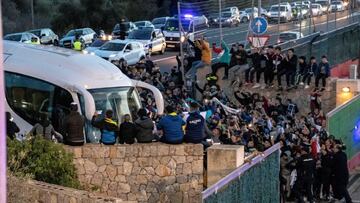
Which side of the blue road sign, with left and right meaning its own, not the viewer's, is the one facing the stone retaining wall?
front

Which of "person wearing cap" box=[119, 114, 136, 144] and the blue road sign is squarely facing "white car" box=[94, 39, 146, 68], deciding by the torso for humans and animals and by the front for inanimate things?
the person wearing cap

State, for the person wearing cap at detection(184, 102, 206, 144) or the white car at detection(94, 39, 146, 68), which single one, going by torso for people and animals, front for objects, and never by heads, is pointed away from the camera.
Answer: the person wearing cap

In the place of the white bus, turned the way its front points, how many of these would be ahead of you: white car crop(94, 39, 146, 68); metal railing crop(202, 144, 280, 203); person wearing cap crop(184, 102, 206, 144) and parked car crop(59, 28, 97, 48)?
2

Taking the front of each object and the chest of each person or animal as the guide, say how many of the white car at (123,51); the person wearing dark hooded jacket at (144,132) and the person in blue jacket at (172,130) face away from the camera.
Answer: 2

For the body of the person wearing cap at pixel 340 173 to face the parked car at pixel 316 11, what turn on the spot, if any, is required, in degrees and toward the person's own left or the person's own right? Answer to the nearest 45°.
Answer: approximately 90° to the person's own right

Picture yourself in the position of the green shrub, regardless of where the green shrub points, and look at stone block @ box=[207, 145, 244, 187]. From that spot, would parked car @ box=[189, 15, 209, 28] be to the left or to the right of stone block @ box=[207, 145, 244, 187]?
left

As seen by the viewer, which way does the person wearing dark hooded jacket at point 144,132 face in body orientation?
away from the camera

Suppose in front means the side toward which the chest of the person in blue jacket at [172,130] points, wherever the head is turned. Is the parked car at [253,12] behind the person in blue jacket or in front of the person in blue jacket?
in front

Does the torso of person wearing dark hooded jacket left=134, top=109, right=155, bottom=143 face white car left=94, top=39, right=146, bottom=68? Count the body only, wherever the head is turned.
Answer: yes

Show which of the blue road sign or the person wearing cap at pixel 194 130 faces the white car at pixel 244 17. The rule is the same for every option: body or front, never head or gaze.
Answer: the person wearing cap

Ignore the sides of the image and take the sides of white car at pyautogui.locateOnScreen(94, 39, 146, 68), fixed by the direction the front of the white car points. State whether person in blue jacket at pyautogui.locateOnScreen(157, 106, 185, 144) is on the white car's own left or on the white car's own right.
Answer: on the white car's own left

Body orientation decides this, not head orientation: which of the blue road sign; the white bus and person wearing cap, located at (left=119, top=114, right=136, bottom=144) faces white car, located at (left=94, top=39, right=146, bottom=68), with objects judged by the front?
the person wearing cap

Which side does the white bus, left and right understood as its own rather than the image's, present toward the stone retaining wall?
front

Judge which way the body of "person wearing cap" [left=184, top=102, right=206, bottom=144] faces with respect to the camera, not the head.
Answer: away from the camera

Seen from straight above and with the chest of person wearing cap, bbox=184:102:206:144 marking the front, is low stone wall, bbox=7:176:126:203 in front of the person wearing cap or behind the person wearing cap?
behind

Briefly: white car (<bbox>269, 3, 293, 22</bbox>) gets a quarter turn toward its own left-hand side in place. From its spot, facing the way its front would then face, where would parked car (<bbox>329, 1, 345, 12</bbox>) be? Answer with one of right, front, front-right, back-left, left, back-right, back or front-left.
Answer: left

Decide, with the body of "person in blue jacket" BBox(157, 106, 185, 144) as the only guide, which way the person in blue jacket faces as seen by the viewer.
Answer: away from the camera
